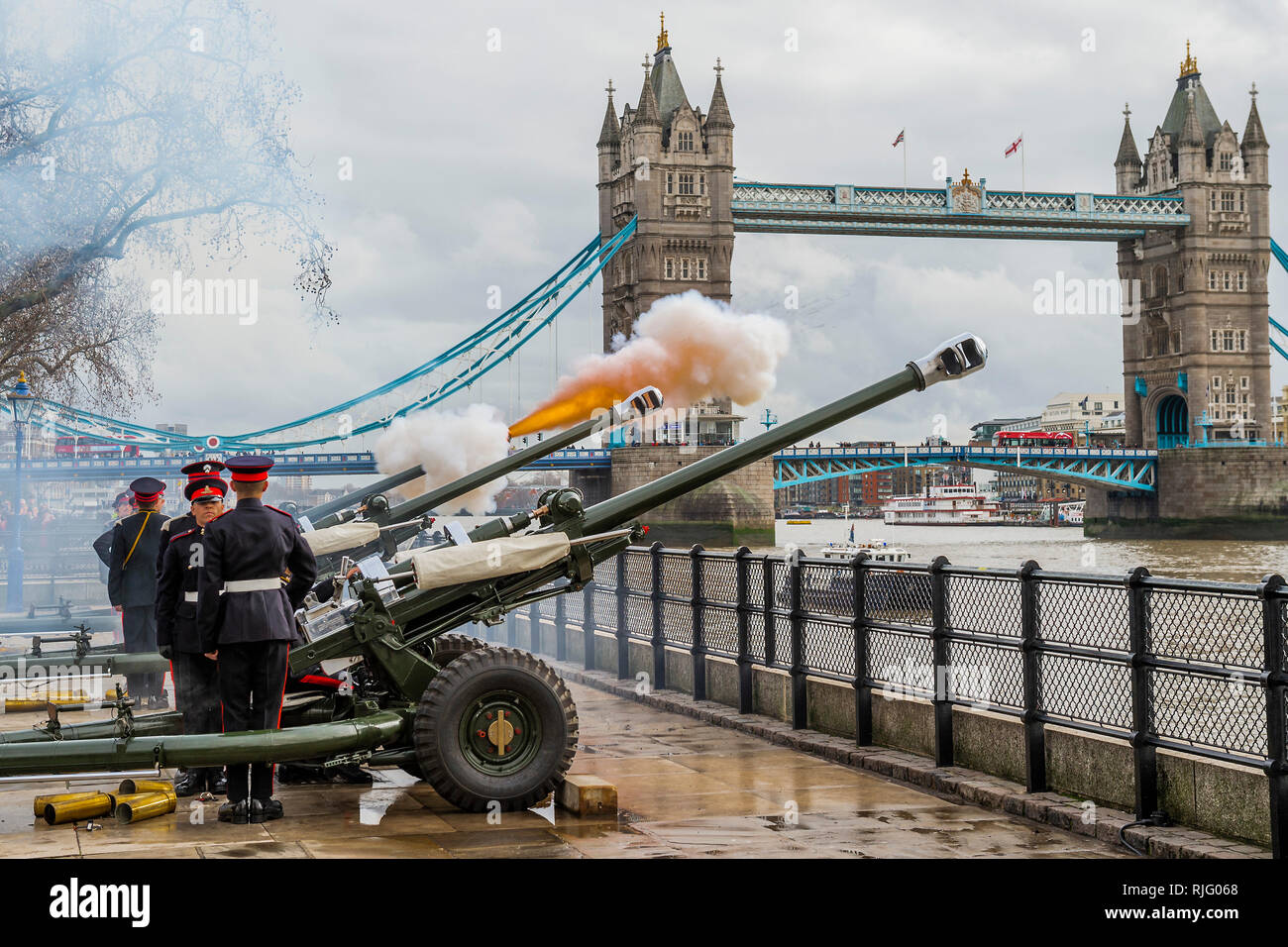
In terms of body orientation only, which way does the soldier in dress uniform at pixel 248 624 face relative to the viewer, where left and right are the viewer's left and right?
facing away from the viewer

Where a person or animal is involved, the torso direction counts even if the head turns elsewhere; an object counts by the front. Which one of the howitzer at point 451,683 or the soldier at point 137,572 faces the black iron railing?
the howitzer

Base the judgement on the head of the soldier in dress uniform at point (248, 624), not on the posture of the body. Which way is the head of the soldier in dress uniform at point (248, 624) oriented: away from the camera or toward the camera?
away from the camera

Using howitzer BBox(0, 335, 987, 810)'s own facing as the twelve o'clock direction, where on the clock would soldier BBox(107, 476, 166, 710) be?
The soldier is roughly at 8 o'clock from the howitzer.

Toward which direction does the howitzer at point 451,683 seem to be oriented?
to the viewer's right

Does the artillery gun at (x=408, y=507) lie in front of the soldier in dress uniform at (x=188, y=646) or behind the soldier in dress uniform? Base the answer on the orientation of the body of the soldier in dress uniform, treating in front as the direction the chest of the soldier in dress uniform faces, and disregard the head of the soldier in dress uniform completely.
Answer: behind

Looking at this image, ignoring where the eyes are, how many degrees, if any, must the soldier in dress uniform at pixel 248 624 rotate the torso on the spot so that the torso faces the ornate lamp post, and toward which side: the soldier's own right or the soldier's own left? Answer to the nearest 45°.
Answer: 0° — they already face it

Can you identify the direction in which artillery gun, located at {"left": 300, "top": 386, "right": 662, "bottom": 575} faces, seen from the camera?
facing to the right of the viewer
